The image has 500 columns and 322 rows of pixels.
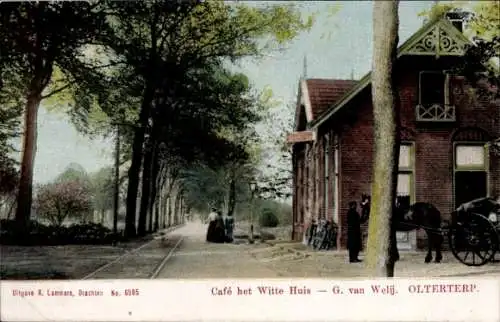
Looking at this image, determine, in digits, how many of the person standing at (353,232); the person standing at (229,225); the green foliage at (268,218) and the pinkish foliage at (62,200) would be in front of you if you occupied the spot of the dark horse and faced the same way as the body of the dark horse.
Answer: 4

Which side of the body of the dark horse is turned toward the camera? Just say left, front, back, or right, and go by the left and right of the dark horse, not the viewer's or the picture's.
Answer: left

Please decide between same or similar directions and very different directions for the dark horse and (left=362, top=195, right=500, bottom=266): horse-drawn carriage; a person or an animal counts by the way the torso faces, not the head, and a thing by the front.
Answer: same or similar directions

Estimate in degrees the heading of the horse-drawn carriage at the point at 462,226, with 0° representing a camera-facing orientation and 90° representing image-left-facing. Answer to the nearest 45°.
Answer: approximately 90°
